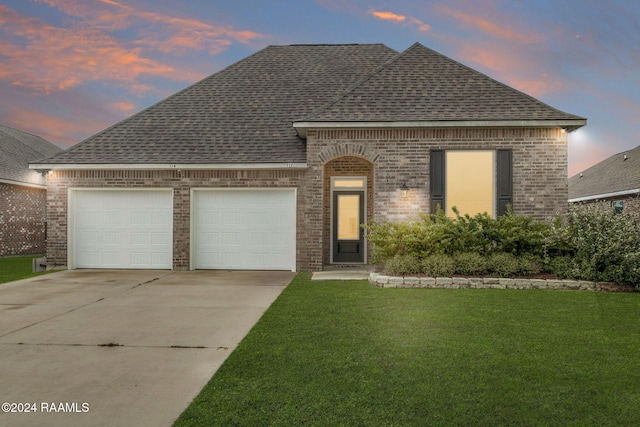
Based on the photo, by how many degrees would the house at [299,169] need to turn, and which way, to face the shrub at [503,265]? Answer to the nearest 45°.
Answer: approximately 45° to its left

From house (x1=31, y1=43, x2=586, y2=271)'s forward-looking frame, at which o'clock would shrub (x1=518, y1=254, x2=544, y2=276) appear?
The shrub is roughly at 10 o'clock from the house.

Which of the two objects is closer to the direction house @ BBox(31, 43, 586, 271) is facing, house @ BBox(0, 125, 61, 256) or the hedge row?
the hedge row

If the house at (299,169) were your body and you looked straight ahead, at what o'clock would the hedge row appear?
The hedge row is roughly at 10 o'clock from the house.

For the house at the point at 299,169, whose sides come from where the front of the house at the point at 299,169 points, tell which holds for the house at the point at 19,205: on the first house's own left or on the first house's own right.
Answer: on the first house's own right

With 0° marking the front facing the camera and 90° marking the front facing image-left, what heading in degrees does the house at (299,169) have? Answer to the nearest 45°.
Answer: approximately 0°

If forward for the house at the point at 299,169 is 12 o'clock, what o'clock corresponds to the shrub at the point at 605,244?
The shrub is roughly at 10 o'clock from the house.
